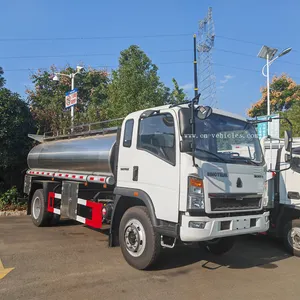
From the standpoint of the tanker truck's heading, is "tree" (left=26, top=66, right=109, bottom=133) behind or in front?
behind

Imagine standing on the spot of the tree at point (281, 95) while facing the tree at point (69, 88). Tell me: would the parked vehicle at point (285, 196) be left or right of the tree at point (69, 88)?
left

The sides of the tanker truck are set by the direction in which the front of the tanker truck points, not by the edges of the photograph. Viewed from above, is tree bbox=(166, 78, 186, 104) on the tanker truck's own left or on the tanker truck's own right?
on the tanker truck's own left

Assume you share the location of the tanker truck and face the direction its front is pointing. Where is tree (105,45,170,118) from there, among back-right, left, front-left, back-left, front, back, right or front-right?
back-left

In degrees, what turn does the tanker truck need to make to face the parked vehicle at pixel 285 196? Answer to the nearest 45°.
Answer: approximately 90° to its left

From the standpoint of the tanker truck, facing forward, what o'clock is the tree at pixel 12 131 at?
The tree is roughly at 6 o'clock from the tanker truck.

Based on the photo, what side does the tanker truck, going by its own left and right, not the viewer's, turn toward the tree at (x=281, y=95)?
left

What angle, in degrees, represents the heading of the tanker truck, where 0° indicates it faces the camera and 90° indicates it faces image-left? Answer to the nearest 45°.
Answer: approximately 315°

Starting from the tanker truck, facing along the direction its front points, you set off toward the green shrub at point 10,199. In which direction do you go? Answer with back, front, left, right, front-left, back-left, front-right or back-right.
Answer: back
